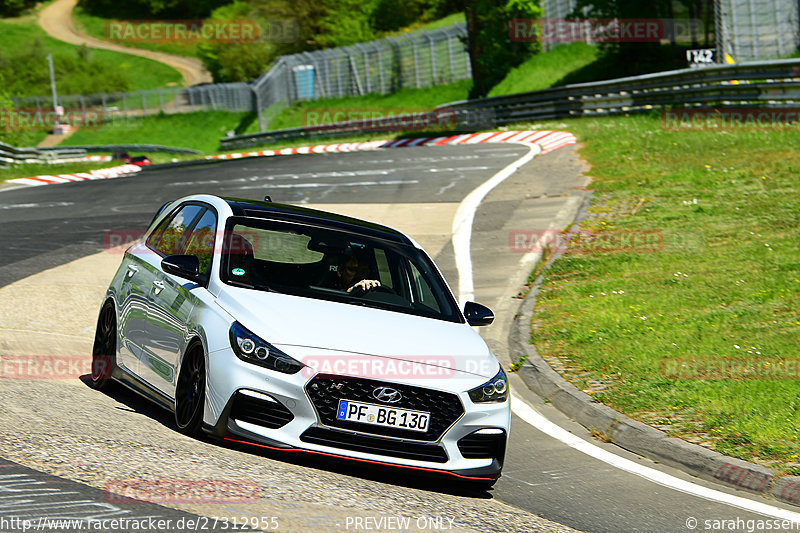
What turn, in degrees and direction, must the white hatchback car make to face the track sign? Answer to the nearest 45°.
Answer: approximately 90° to its left

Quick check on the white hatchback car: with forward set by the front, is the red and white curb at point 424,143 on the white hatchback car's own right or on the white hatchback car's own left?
on the white hatchback car's own left

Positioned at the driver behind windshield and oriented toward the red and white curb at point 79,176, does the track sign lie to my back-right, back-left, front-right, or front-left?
front-right

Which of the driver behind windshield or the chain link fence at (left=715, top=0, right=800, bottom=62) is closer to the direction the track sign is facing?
the driver behind windshield

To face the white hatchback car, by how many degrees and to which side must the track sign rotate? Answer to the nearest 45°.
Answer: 0° — it already faces it

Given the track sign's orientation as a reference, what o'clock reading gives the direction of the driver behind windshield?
The driver behind windshield is roughly at 12 o'clock from the track sign.

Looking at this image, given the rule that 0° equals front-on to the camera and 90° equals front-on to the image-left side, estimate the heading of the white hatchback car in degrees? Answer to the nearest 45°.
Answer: approximately 315°

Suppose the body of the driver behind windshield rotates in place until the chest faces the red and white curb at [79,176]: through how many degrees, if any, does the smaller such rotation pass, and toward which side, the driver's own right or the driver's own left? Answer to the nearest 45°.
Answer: approximately 135° to the driver's own left

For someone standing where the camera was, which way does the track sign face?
facing the viewer

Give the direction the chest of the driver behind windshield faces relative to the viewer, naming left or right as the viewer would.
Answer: facing the viewer and to the right of the viewer

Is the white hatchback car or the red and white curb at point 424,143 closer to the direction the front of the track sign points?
the white hatchback car

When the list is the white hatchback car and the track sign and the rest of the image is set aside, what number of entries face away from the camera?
0

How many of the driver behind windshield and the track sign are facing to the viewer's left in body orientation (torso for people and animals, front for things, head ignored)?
0

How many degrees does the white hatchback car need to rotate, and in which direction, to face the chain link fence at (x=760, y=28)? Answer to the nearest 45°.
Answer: approximately 90° to its left
